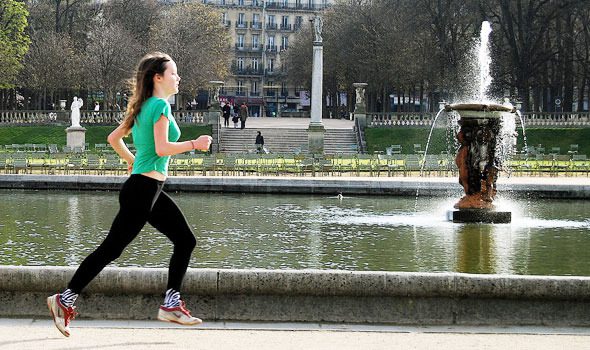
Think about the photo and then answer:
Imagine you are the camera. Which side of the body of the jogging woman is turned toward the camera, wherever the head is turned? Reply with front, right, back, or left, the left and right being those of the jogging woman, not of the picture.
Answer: right

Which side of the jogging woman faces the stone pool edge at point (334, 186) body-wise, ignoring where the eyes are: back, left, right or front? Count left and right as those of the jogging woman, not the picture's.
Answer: left

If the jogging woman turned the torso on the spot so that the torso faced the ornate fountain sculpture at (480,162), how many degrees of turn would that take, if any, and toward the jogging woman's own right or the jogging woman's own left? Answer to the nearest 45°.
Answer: approximately 45° to the jogging woman's own left

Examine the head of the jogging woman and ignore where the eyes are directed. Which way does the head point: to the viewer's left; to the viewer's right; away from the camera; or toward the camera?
to the viewer's right
